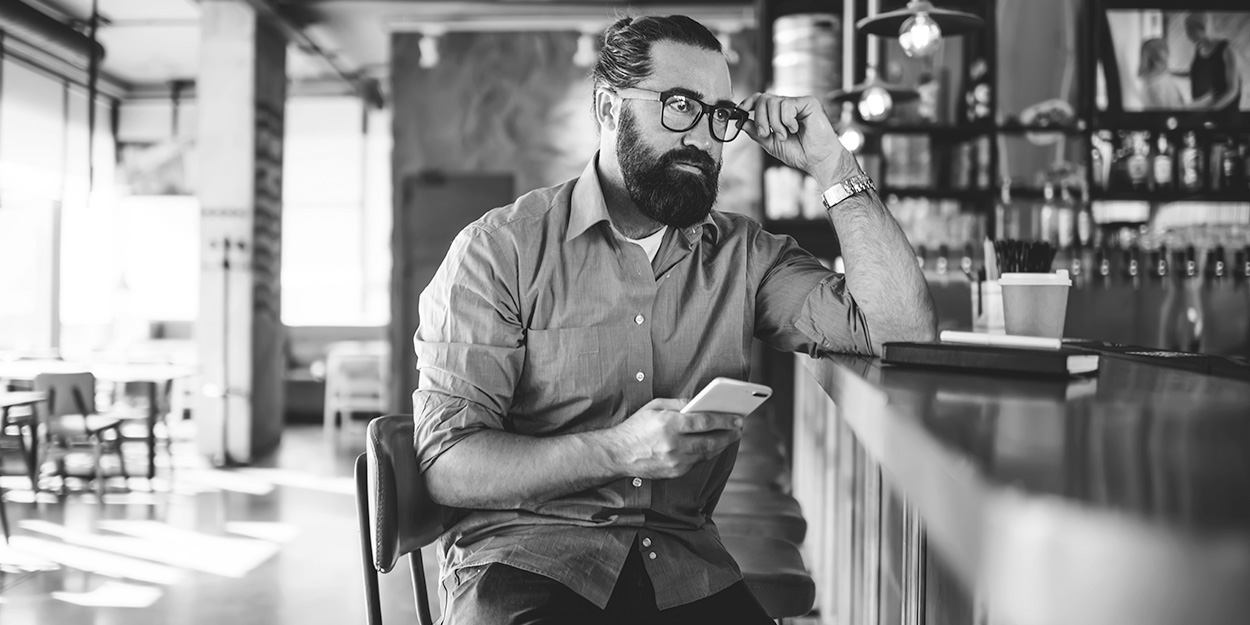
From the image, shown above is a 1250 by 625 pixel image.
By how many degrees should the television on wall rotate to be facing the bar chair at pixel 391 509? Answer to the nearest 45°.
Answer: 0° — it already faces it

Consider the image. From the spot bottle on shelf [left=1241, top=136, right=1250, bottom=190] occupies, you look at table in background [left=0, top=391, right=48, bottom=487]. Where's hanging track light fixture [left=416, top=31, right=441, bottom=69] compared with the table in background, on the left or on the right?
right

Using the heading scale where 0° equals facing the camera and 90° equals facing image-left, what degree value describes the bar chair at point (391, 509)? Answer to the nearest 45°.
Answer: approximately 315°

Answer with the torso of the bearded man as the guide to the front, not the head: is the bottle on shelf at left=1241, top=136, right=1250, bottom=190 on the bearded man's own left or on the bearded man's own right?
on the bearded man's own left

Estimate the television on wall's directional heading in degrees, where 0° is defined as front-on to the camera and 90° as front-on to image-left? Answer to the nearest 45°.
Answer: approximately 0°

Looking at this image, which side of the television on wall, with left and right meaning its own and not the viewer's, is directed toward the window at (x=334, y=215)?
right

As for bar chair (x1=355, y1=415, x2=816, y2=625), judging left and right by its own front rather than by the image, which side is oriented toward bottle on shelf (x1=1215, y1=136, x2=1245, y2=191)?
left

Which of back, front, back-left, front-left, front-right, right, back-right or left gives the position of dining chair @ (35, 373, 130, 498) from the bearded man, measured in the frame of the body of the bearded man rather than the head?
back
